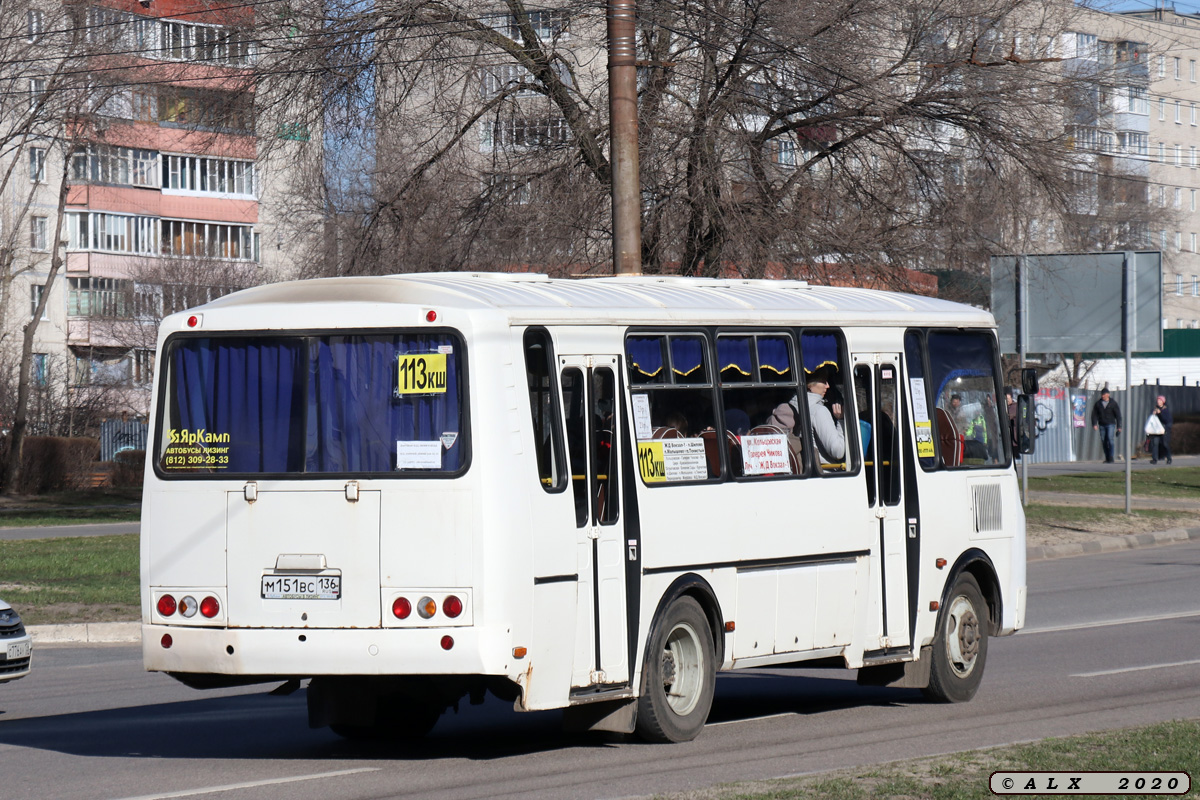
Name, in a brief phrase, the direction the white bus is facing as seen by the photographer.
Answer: facing away from the viewer and to the right of the viewer

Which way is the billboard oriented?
away from the camera

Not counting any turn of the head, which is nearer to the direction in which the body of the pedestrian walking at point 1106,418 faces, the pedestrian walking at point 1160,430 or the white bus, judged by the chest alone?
the white bus

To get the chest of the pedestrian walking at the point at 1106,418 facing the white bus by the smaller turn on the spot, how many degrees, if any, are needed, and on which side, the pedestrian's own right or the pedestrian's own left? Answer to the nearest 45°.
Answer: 0° — they already face it

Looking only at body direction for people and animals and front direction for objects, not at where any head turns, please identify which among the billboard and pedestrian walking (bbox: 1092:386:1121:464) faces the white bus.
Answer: the pedestrian walking

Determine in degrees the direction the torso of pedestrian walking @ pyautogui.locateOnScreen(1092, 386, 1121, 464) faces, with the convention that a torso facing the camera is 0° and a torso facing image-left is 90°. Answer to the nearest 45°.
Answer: approximately 0°
